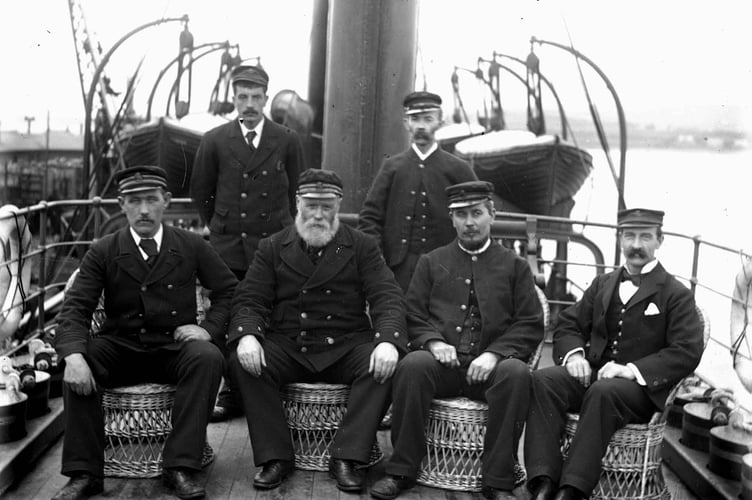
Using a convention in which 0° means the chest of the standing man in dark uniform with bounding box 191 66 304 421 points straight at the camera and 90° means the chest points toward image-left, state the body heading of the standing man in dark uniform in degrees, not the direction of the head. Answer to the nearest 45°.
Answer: approximately 0°

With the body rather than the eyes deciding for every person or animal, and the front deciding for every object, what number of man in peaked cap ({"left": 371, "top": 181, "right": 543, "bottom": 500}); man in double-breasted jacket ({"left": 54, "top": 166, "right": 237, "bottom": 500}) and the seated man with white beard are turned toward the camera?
3

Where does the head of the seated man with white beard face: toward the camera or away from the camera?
toward the camera

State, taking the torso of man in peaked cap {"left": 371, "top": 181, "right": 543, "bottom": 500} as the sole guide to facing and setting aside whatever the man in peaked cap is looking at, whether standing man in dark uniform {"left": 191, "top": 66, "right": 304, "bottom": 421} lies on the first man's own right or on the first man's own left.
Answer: on the first man's own right

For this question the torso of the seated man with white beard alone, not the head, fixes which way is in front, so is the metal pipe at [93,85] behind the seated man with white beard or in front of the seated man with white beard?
behind

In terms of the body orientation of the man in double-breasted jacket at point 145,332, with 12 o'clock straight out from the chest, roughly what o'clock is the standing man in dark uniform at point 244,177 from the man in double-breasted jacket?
The standing man in dark uniform is roughly at 7 o'clock from the man in double-breasted jacket.

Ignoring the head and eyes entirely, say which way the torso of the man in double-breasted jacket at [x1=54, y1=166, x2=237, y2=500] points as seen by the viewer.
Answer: toward the camera

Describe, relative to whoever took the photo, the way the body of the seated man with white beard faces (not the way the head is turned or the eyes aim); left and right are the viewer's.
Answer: facing the viewer

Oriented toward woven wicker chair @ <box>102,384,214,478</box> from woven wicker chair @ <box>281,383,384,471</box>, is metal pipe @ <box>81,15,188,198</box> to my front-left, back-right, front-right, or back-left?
front-right

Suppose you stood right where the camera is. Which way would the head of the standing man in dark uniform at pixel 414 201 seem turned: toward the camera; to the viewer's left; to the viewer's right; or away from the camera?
toward the camera

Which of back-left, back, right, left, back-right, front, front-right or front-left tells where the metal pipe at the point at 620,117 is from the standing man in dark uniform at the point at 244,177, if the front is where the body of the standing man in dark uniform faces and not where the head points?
back-left

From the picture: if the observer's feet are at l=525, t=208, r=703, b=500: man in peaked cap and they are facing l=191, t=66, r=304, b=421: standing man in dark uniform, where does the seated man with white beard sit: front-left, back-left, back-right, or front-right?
front-left

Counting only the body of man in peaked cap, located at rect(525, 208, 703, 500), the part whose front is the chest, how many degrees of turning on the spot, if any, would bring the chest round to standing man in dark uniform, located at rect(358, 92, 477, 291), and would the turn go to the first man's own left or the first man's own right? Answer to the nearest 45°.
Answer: approximately 90° to the first man's own right

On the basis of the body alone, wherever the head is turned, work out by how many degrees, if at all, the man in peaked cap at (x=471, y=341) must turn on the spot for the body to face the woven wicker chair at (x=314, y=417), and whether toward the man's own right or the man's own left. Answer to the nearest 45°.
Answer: approximately 90° to the man's own right

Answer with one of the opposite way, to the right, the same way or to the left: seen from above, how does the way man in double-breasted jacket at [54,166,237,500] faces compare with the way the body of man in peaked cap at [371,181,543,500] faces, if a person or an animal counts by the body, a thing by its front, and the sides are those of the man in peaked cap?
the same way
